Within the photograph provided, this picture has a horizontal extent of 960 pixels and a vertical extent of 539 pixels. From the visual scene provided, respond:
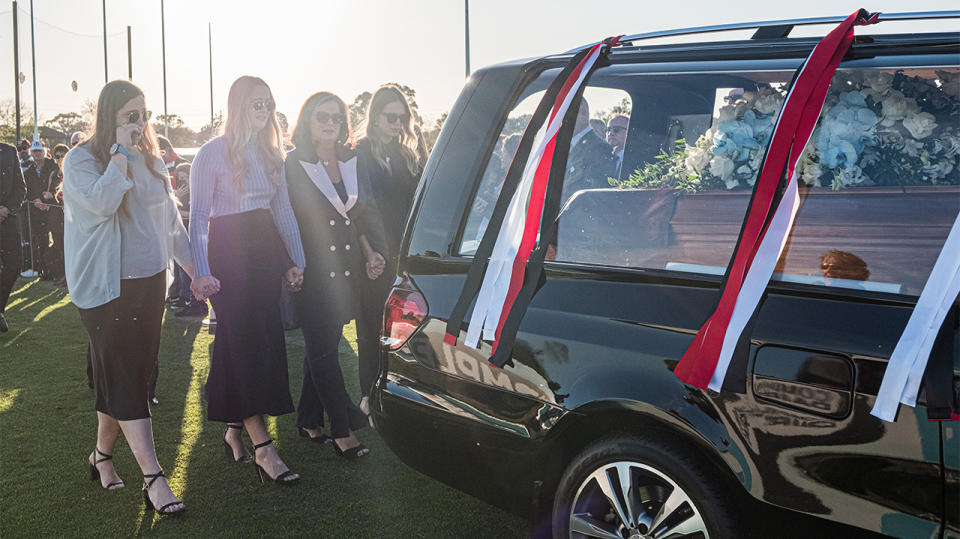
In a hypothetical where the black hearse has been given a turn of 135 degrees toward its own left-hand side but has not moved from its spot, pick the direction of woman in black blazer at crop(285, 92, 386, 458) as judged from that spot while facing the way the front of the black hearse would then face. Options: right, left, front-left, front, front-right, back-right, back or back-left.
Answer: front-left

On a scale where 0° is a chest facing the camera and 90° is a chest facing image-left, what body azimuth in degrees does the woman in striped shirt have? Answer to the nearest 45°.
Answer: approximately 315°

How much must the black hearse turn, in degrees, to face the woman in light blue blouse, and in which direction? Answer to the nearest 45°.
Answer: approximately 135° to its right

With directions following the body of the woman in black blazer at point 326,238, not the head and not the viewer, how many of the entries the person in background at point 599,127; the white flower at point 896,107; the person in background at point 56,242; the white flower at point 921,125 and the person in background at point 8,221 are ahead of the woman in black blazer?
3

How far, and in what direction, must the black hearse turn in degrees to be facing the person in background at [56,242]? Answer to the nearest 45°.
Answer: approximately 180°

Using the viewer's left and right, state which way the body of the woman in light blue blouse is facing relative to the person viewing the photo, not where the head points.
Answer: facing the viewer and to the right of the viewer

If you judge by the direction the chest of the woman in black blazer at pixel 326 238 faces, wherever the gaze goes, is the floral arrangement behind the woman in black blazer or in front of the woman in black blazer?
in front

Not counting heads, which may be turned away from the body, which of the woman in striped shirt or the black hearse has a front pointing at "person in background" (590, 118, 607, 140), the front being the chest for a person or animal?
the woman in striped shirt

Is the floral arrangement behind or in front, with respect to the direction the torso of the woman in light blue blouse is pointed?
in front

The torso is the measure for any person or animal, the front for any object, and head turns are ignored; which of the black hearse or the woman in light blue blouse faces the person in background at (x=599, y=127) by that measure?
the woman in light blue blouse

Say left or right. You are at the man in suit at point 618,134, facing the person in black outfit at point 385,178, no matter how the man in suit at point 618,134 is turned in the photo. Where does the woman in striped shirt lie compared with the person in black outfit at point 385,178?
left

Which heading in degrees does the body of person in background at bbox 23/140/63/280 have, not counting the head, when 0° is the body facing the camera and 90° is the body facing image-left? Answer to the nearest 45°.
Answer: approximately 0°
